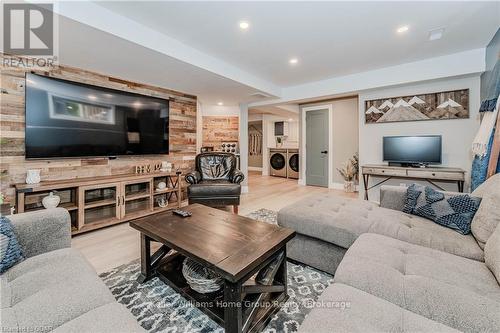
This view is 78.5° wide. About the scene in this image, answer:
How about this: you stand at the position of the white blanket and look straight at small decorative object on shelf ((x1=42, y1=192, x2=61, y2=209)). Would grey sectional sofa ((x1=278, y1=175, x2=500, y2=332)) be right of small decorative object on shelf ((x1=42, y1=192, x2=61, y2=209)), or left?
left

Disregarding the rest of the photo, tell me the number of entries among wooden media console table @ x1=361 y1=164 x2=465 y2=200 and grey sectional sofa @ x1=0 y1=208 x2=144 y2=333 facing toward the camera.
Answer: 1

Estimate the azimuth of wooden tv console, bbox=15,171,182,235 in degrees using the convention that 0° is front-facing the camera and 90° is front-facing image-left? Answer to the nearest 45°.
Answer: approximately 315°

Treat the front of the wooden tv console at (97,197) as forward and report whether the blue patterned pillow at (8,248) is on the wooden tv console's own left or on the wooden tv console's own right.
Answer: on the wooden tv console's own right

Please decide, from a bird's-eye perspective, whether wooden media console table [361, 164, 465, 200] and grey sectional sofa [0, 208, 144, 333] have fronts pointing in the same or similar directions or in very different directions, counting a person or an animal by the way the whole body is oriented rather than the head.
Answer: very different directions

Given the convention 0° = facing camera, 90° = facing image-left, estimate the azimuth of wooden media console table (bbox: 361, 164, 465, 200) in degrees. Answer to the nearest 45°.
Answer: approximately 0°

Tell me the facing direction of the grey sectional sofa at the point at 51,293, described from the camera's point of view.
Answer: facing away from the viewer and to the right of the viewer

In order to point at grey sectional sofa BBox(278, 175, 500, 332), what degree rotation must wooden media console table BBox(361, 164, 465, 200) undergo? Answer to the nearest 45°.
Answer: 0° — it already faces it
